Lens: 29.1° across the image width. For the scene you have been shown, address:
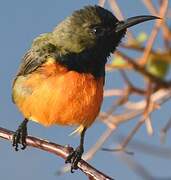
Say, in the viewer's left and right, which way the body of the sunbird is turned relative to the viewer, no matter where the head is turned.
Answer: facing the viewer and to the right of the viewer

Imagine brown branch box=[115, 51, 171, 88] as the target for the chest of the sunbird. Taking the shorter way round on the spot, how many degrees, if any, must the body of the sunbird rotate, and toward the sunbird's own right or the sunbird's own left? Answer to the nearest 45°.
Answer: approximately 90° to the sunbird's own left

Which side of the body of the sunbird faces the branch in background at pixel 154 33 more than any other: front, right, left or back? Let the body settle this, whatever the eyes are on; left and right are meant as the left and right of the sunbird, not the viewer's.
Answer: left
